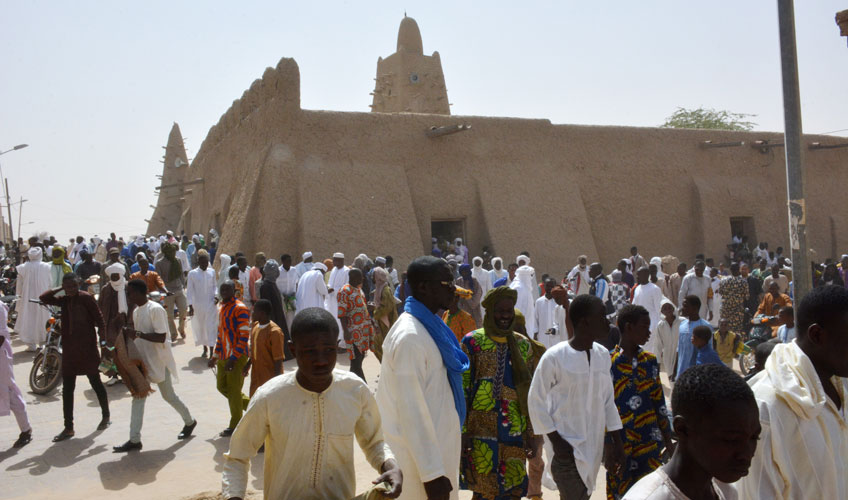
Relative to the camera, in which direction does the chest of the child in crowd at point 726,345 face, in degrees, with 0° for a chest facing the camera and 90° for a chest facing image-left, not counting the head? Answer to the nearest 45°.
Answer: approximately 0°

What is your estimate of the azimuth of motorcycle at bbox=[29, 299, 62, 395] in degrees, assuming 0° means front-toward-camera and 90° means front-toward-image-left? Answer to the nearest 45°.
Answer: approximately 45°

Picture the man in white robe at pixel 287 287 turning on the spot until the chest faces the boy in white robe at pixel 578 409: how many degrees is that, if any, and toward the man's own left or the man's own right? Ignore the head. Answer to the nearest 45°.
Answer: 0° — they already face them

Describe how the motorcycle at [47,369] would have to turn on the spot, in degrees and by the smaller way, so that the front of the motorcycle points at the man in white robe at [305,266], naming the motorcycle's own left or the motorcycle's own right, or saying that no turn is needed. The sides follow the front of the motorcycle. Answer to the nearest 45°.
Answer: approximately 180°

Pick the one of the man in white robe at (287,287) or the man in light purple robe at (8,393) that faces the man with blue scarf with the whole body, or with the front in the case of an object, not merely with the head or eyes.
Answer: the man in white robe at (287,287)

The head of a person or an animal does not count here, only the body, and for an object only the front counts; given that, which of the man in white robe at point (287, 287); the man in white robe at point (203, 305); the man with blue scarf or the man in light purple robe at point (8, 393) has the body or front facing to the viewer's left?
the man in light purple robe at point (8, 393)

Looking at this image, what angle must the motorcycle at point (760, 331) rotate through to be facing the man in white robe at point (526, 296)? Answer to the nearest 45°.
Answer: approximately 45° to its right

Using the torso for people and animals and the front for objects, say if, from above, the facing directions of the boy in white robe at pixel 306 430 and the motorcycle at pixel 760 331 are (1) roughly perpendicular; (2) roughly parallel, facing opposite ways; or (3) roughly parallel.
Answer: roughly perpendicular

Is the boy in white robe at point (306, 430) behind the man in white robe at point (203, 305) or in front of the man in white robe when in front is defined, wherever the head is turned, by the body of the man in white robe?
in front

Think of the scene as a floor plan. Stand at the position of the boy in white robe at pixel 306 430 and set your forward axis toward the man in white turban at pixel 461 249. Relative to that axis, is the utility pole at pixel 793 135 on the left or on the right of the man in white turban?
right
